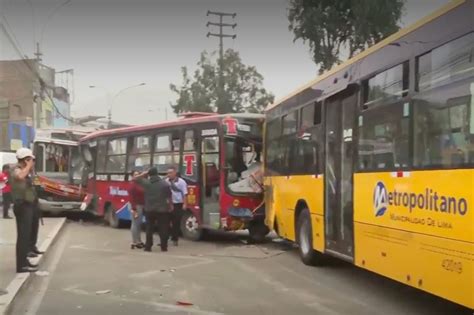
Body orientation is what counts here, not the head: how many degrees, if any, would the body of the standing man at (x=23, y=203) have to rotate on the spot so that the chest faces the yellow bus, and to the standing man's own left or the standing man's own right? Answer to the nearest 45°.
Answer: approximately 45° to the standing man's own right

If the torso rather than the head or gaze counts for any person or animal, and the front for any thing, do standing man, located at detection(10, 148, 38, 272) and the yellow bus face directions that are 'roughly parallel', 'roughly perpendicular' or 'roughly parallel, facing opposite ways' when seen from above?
roughly perpendicular

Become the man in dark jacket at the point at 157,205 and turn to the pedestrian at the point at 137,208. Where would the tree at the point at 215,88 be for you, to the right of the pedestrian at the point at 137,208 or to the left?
right

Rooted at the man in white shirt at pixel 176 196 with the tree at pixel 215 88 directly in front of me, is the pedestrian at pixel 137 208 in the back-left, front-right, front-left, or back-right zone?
back-left

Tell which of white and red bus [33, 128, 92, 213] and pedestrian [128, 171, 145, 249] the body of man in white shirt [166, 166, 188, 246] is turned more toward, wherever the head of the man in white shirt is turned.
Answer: the pedestrian

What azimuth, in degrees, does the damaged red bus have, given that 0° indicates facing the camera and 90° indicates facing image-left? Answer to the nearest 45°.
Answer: approximately 315°

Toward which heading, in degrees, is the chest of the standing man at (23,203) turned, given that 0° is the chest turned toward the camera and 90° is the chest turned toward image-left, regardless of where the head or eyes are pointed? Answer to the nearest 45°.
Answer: approximately 270°

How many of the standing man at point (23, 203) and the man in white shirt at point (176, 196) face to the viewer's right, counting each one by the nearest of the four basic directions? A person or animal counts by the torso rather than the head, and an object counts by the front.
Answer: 1

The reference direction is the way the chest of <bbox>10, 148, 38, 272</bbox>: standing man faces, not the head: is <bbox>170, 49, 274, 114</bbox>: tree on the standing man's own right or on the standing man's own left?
on the standing man's own left

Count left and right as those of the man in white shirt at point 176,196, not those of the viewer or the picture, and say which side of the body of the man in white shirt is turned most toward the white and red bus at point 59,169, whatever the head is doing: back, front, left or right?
right

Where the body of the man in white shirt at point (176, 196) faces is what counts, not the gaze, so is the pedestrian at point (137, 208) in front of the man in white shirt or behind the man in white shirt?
in front
